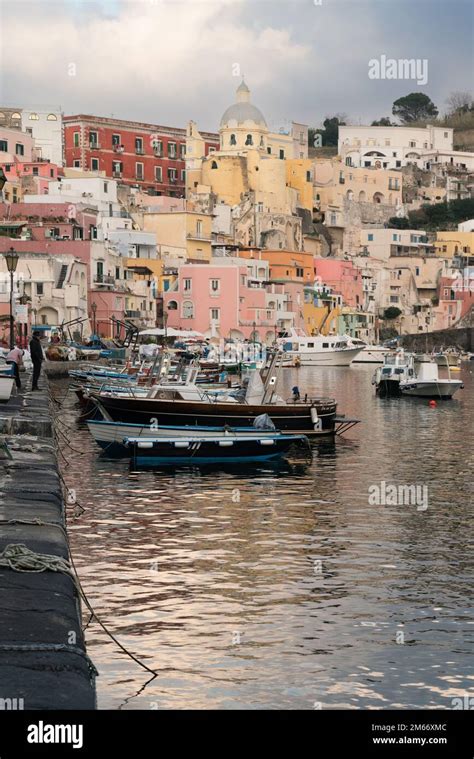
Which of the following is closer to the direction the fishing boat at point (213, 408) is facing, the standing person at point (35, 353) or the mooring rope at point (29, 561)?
the standing person

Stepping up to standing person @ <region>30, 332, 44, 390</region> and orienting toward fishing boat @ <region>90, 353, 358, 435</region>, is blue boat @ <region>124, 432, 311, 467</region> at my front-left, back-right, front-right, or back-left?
front-right

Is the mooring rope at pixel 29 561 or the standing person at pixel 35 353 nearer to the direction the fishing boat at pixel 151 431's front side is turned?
the standing person

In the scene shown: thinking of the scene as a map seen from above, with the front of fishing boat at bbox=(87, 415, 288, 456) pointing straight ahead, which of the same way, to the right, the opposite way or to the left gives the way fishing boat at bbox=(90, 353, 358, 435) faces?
the same way
